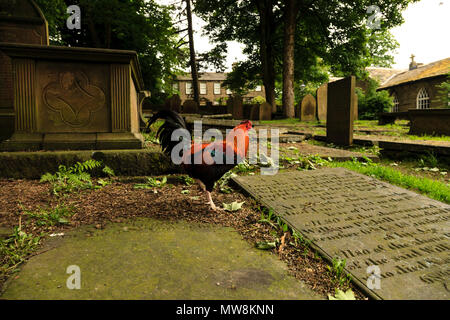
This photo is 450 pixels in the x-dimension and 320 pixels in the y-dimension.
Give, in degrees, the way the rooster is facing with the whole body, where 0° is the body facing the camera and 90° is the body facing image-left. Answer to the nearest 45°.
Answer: approximately 270°

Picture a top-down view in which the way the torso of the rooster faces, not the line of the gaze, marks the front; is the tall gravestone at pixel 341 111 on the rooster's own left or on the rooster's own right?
on the rooster's own left

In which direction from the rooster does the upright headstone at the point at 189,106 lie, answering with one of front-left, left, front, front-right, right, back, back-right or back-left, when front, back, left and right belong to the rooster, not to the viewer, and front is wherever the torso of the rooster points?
left

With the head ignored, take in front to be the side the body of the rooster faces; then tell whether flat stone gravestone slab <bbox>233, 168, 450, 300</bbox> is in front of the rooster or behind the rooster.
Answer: in front

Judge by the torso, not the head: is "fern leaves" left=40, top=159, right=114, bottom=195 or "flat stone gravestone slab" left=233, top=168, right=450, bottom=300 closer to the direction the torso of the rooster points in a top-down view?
the flat stone gravestone slab

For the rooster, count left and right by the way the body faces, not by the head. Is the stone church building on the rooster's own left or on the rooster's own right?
on the rooster's own left

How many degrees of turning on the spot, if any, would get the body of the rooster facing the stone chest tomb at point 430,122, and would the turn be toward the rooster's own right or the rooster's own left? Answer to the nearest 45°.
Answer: approximately 45° to the rooster's own left

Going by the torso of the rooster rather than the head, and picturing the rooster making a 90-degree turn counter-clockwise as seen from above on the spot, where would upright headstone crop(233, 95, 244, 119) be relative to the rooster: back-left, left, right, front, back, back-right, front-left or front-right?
front

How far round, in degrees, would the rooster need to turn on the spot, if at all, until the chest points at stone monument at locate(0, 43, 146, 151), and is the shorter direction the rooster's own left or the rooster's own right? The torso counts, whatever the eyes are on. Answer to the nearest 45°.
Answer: approximately 135° to the rooster's own left

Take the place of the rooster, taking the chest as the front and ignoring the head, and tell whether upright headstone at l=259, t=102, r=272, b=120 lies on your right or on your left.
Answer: on your left
